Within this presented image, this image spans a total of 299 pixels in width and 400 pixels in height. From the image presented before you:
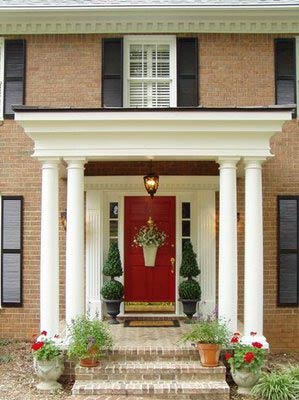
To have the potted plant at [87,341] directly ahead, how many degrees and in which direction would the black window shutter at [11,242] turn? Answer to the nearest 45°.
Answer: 0° — it already faces it

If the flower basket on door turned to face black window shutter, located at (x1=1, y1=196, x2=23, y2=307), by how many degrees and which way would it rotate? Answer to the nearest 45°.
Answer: approximately 90° to its right

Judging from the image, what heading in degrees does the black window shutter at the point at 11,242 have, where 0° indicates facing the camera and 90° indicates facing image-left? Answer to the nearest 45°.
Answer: approximately 0°

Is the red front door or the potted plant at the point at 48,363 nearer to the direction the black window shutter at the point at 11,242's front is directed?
the potted plant

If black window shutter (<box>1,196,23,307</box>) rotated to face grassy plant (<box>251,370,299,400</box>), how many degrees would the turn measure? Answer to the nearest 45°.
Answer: approximately 45° to its left

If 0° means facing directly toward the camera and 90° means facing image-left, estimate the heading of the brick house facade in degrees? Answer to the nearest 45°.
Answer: approximately 0°

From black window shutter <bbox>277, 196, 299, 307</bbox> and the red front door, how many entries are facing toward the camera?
2

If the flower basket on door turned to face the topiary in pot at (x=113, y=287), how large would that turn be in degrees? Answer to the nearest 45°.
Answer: approximately 45° to its right

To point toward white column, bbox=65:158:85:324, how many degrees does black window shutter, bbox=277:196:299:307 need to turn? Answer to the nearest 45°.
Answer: approximately 45° to its right
